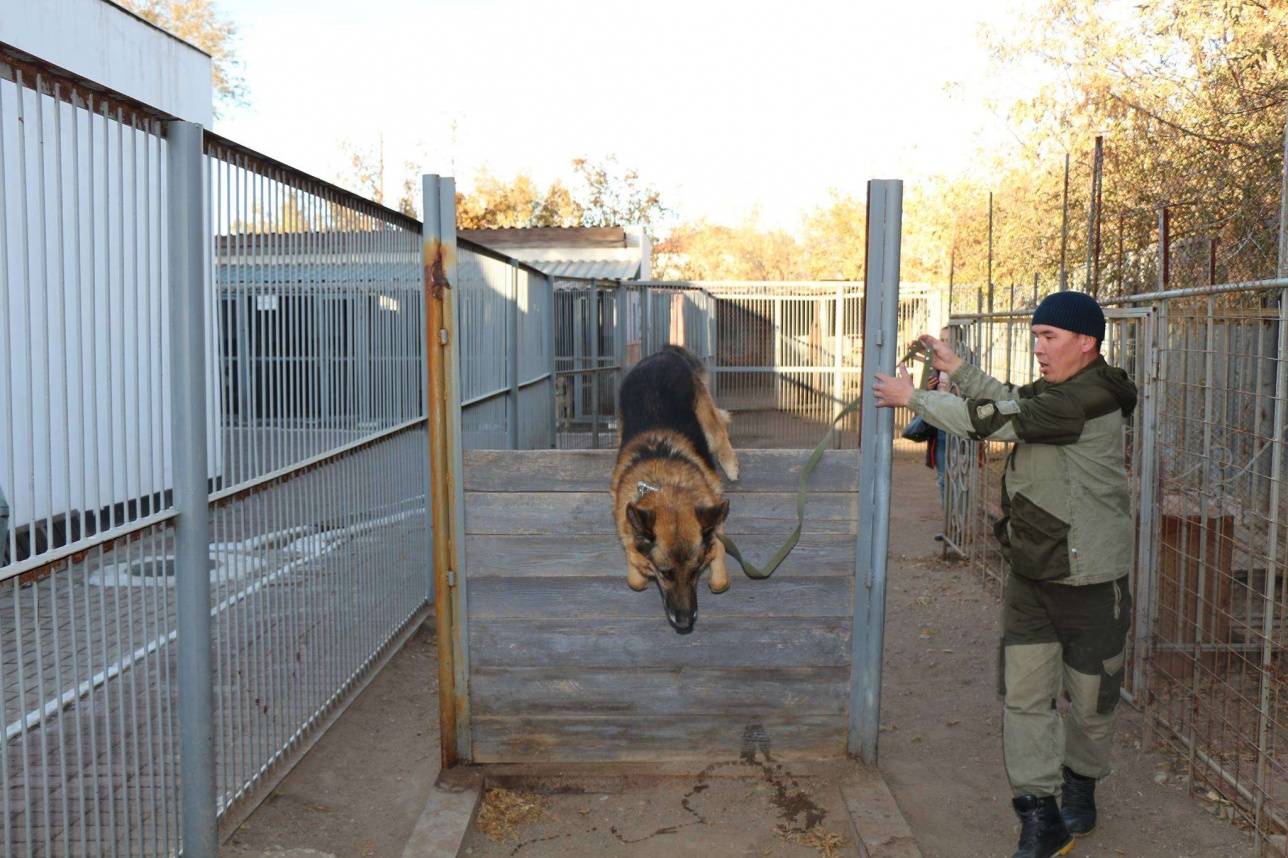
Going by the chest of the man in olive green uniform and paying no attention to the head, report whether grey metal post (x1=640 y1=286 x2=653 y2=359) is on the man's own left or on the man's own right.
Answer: on the man's own right

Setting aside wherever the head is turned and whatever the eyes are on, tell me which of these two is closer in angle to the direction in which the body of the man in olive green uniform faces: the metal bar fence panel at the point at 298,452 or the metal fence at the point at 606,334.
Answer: the metal bar fence panel

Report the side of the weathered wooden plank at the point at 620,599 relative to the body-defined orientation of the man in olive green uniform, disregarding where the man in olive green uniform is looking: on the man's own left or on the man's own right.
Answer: on the man's own right

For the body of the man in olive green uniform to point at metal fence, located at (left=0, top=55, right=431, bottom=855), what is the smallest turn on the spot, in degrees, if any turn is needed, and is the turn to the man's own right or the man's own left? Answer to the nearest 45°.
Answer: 0° — they already face it

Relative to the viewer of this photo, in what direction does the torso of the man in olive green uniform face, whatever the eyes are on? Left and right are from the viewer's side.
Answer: facing the viewer and to the left of the viewer

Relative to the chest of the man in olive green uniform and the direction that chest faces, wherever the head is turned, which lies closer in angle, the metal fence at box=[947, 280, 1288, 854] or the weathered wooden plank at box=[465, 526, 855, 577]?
the weathered wooden plank

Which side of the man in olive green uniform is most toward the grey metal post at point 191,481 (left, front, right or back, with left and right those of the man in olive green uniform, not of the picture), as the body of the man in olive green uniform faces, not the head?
front

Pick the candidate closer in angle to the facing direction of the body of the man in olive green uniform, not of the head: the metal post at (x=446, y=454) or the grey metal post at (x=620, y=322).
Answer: the metal post at (x=446, y=454)

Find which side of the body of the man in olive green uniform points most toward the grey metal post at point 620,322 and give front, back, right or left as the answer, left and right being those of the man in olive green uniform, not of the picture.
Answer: right

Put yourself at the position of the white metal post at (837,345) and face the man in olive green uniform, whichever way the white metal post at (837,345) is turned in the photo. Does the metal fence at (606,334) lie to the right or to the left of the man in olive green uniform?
right
